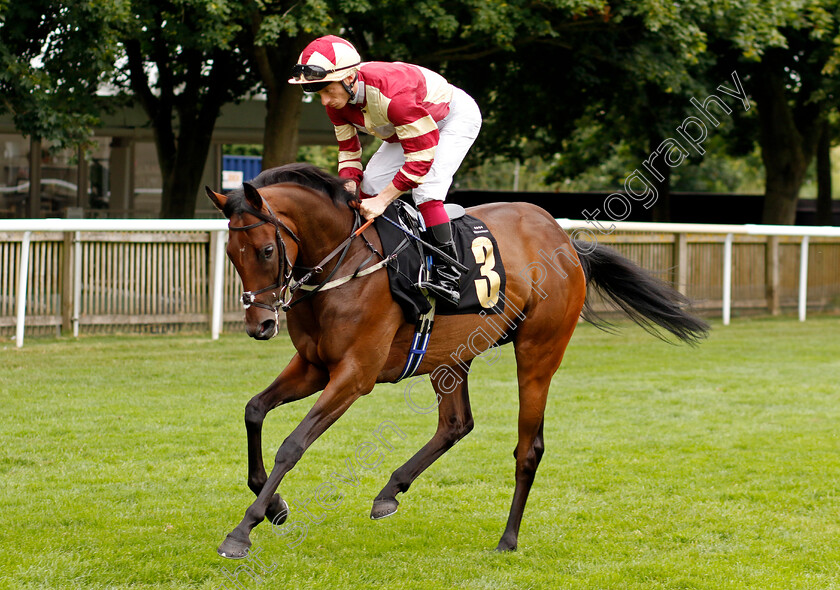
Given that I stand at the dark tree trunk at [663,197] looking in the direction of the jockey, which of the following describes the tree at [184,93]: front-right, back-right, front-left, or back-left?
front-right

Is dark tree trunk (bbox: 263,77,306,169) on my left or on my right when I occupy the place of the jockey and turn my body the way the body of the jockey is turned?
on my right

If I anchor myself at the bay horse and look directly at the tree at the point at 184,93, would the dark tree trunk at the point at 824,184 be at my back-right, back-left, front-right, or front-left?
front-right

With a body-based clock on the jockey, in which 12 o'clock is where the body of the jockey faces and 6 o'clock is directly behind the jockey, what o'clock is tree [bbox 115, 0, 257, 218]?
The tree is roughly at 4 o'clock from the jockey.

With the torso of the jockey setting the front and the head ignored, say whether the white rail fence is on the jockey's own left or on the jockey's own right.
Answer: on the jockey's own right

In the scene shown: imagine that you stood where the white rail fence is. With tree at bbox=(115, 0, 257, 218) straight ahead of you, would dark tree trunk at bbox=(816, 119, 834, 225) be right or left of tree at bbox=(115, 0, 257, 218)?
right
